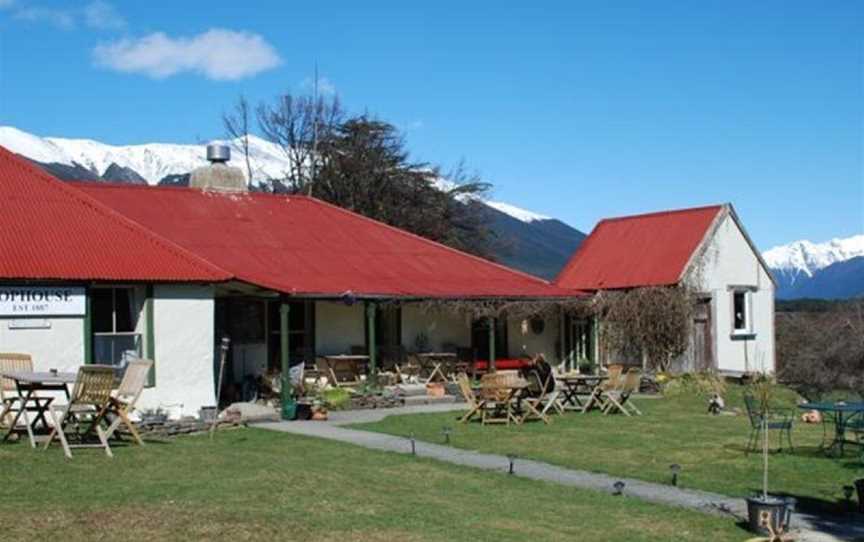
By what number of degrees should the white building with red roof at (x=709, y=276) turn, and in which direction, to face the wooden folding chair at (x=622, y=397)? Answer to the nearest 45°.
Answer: approximately 45° to its right

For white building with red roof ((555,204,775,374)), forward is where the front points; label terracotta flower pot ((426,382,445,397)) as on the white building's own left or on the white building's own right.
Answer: on the white building's own right

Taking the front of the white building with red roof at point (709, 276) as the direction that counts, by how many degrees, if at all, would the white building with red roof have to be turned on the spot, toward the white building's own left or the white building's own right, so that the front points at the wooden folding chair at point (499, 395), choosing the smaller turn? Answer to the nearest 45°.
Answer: approximately 45° to the white building's own right

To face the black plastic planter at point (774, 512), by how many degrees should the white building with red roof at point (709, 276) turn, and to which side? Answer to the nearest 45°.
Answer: approximately 45° to its right

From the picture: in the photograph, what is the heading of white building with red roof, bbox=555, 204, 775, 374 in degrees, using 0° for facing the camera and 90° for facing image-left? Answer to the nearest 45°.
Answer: approximately 315°

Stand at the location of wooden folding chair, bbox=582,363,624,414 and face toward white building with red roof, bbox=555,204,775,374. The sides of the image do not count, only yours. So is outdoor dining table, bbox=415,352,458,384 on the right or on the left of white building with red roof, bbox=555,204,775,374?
left

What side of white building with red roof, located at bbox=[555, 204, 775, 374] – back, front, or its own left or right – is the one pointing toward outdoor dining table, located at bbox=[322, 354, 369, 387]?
right

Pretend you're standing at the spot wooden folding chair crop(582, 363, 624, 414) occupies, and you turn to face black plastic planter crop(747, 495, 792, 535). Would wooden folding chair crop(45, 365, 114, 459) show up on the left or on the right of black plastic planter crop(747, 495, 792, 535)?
right
